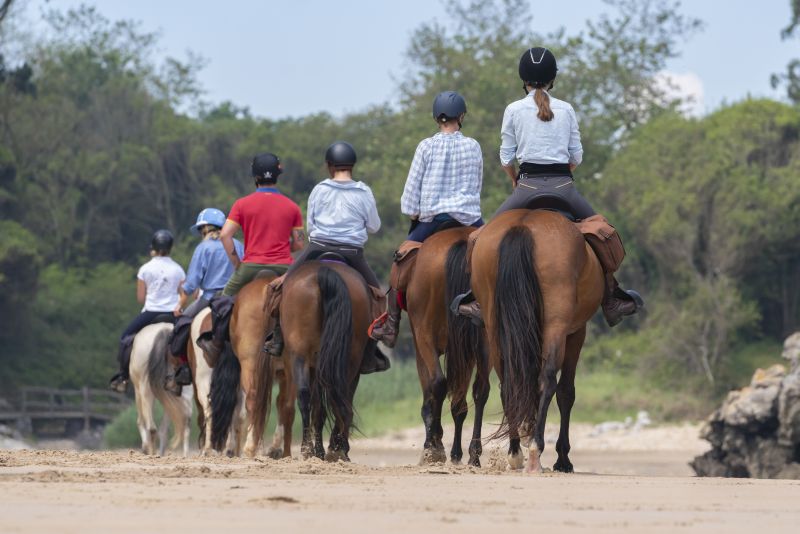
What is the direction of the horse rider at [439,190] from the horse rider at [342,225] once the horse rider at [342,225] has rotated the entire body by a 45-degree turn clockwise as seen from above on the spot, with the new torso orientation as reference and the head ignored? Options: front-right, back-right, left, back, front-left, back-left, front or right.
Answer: right

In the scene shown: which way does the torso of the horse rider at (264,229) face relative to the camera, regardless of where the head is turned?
away from the camera

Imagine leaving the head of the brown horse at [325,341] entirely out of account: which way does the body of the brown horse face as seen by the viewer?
away from the camera

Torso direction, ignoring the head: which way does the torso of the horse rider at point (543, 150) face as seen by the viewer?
away from the camera

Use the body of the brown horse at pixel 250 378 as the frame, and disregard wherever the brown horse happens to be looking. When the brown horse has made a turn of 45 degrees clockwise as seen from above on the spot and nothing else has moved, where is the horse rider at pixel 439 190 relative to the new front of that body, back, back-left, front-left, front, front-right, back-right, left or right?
front-right

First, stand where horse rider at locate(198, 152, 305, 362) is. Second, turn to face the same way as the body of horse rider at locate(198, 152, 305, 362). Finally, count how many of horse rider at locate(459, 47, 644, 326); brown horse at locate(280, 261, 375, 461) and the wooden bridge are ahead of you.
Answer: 1

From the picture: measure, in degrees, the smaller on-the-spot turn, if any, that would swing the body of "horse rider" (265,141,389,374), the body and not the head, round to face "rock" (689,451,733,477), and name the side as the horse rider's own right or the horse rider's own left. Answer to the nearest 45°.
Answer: approximately 45° to the horse rider's own right

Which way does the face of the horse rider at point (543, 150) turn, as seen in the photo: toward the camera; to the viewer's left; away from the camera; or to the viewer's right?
away from the camera

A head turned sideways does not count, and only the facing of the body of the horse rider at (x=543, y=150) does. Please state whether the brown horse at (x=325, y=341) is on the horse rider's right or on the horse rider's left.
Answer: on the horse rider's left

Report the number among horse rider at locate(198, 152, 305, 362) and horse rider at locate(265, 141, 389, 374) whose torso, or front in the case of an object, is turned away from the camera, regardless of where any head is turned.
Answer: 2

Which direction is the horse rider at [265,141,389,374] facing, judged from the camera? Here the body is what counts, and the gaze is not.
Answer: away from the camera
